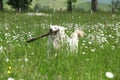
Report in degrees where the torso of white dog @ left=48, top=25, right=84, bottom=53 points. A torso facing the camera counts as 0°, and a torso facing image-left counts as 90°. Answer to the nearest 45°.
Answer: approximately 90°
